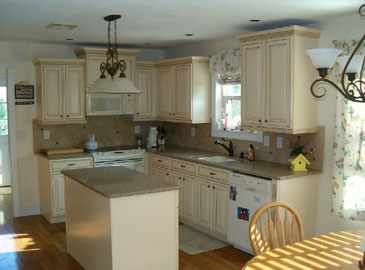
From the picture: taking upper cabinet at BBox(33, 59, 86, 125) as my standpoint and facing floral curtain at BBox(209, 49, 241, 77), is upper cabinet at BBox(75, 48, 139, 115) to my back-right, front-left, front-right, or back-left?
front-left

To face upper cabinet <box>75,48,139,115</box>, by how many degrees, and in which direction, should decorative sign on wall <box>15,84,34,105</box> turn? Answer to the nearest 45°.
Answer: approximately 90° to its left

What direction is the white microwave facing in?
toward the camera

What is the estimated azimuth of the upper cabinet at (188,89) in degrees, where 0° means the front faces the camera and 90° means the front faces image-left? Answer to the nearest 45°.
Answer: approximately 45°

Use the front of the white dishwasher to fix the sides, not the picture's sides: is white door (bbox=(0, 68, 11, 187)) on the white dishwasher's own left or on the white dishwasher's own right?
on the white dishwasher's own right

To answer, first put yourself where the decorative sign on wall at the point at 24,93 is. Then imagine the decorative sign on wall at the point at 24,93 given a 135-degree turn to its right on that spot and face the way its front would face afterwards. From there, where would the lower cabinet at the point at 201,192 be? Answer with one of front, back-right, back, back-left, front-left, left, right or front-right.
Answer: back

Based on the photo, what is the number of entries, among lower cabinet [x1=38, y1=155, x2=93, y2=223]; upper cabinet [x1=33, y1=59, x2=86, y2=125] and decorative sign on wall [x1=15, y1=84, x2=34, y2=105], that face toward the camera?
3

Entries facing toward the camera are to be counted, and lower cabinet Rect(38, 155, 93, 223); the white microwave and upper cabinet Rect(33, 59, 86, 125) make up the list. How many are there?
3

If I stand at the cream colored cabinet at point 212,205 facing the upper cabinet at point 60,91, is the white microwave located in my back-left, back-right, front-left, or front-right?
front-right

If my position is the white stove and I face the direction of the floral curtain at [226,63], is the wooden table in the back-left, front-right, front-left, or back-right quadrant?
front-right

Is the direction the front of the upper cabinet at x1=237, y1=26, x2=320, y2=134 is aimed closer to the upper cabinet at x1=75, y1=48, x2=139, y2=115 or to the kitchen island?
the kitchen island

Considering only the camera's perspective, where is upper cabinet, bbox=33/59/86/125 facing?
facing the viewer

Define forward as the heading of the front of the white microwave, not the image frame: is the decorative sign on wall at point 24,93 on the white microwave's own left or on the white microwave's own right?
on the white microwave's own right

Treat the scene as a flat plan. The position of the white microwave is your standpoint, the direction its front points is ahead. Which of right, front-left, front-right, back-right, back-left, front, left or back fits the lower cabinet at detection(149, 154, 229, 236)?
front-left

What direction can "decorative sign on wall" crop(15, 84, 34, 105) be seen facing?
toward the camera

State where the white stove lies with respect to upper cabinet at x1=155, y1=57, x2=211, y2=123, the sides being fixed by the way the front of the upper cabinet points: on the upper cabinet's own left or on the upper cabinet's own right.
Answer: on the upper cabinet's own right
